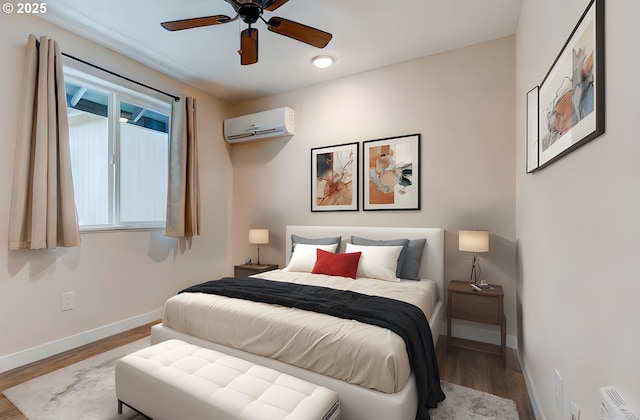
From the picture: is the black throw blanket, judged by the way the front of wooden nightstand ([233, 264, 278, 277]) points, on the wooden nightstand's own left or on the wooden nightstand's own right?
on the wooden nightstand's own left

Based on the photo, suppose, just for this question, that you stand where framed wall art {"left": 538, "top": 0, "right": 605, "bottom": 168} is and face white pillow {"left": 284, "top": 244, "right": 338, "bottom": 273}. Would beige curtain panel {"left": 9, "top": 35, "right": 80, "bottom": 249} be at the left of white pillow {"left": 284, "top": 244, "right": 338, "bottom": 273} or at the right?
left

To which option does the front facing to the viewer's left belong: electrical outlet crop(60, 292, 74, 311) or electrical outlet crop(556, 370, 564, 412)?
electrical outlet crop(556, 370, 564, 412)

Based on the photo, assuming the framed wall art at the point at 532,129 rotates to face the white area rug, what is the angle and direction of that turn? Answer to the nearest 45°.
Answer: approximately 45° to its left

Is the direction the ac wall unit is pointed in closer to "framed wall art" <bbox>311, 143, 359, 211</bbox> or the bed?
the bed

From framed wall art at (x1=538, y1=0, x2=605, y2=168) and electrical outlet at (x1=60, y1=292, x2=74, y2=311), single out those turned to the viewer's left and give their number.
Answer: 1

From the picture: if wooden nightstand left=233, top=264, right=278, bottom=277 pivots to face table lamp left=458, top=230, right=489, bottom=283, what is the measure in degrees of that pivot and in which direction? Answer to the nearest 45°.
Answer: approximately 90° to its left

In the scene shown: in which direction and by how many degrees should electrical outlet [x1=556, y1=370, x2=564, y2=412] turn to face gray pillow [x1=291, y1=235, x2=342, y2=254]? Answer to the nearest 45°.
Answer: approximately 45° to its right

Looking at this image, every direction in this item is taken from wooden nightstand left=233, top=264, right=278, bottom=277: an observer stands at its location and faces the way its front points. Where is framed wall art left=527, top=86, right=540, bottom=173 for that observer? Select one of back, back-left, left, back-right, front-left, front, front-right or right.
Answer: left

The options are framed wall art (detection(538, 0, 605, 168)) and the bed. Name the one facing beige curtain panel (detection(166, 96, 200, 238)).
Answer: the framed wall art

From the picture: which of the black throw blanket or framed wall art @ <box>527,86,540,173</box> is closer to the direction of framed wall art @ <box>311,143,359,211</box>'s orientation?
the black throw blanket

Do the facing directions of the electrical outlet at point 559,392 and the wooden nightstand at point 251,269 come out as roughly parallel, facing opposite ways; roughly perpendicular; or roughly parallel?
roughly perpendicular

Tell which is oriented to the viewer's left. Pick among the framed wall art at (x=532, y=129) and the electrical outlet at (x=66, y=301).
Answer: the framed wall art

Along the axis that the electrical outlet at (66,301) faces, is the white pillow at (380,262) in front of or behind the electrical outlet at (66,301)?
in front

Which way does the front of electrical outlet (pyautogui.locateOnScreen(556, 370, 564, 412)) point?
to the viewer's left

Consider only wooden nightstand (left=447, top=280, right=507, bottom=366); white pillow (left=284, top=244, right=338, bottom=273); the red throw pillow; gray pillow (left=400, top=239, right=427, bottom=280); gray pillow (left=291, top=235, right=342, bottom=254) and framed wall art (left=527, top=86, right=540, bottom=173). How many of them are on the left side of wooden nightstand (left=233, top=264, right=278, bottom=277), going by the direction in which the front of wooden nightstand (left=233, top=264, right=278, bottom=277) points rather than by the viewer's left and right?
6

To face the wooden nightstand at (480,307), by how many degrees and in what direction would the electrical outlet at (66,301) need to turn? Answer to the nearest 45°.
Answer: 0° — it already faces it
